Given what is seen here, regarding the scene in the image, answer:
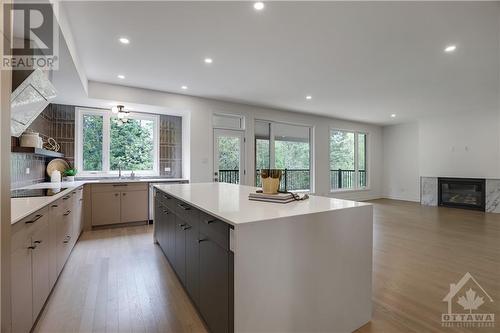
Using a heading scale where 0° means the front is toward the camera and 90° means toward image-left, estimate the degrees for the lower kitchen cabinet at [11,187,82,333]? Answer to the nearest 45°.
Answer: approximately 270°

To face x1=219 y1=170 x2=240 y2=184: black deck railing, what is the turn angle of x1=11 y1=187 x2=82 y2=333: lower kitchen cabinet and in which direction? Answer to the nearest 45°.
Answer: approximately 45° to its left

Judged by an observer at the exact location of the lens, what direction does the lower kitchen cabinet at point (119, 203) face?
facing the viewer

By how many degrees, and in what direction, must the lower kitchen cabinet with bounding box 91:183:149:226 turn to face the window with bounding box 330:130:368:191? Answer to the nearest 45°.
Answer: approximately 90° to its left

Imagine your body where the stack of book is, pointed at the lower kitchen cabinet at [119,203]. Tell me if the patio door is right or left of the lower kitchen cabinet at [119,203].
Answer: right

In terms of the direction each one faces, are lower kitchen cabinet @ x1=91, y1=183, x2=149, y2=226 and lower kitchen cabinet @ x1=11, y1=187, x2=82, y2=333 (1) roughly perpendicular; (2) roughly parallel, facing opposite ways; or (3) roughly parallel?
roughly perpendicular

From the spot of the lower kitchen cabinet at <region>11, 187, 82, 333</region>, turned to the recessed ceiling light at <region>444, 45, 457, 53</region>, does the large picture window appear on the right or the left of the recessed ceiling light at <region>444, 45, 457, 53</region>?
left

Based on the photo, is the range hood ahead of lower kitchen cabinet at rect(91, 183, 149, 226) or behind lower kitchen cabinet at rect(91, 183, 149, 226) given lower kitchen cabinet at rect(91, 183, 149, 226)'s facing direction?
ahead

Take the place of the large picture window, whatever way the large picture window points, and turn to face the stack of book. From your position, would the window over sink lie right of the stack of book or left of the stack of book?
right

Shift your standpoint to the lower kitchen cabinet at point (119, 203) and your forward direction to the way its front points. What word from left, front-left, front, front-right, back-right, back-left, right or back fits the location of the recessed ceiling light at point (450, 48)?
front-left

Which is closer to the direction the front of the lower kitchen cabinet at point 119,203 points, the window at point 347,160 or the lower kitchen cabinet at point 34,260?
the lower kitchen cabinet

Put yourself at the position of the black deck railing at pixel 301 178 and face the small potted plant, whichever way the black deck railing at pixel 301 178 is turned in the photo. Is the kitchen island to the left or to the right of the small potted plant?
left

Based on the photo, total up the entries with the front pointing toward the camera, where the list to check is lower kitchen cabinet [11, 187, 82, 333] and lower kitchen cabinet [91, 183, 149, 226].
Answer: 1

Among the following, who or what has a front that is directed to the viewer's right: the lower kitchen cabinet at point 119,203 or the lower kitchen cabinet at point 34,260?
the lower kitchen cabinet at point 34,260

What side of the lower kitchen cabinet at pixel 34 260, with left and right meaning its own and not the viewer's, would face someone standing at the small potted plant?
left
